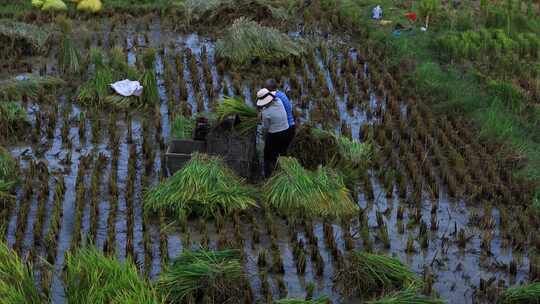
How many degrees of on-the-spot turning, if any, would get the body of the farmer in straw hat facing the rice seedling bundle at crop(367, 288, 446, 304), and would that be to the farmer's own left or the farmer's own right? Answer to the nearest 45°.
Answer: approximately 90° to the farmer's own left

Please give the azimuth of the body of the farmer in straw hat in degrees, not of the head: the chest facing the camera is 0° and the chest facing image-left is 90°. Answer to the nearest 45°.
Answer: approximately 90°

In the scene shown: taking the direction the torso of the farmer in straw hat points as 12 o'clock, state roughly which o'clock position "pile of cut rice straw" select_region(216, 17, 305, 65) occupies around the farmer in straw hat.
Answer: The pile of cut rice straw is roughly at 3 o'clock from the farmer in straw hat.

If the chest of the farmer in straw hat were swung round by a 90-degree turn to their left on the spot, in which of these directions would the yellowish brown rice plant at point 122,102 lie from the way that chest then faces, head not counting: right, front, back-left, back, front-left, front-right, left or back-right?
back-right

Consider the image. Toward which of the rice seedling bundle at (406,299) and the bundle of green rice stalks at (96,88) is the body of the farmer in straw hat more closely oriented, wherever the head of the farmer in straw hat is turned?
the bundle of green rice stalks

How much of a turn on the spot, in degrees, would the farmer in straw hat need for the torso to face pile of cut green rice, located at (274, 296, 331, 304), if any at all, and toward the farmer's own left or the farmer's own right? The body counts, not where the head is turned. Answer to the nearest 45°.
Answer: approximately 90° to the farmer's own left

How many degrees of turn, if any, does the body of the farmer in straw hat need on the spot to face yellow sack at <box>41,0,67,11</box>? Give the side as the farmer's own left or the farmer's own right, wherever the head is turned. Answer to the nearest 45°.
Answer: approximately 45° to the farmer's own right

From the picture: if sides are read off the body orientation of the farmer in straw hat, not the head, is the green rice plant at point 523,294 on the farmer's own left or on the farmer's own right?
on the farmer's own left

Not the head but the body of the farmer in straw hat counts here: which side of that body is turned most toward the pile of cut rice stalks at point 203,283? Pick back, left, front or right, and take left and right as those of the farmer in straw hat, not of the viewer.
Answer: left

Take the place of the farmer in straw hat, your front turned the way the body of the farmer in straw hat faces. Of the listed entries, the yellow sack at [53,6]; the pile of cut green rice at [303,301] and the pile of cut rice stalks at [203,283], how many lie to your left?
2

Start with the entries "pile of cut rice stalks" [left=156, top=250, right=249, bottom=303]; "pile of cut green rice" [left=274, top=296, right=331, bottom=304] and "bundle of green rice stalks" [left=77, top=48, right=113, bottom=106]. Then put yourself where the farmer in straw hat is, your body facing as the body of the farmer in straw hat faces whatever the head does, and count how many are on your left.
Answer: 2

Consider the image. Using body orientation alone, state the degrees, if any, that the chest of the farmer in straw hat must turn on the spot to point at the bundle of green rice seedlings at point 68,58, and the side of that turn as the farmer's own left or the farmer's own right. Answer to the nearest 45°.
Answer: approximately 45° to the farmer's own right

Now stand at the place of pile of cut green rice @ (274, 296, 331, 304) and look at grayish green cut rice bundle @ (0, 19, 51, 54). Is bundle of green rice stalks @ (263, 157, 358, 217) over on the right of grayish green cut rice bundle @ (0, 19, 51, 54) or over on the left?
right
